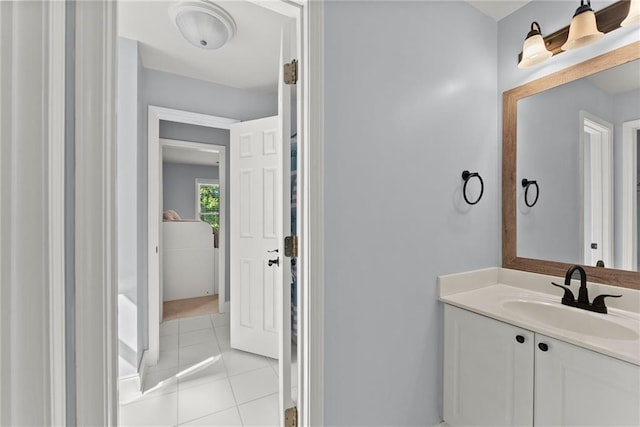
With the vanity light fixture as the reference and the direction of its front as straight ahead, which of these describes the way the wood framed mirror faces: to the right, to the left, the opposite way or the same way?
the same way

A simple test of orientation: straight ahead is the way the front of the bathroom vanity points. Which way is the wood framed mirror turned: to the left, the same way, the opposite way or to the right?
the same way

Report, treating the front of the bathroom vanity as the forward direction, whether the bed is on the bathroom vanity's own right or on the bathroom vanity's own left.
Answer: on the bathroom vanity's own right

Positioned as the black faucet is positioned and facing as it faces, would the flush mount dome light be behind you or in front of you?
in front

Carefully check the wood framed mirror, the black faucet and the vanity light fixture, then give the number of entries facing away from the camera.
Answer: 0

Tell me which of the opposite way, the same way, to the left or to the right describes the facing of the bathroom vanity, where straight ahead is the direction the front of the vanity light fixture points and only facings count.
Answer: the same way

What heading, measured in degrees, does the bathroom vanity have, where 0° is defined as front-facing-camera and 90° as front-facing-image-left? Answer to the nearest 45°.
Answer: approximately 45°

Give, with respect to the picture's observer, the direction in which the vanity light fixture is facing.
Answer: facing the viewer and to the left of the viewer
